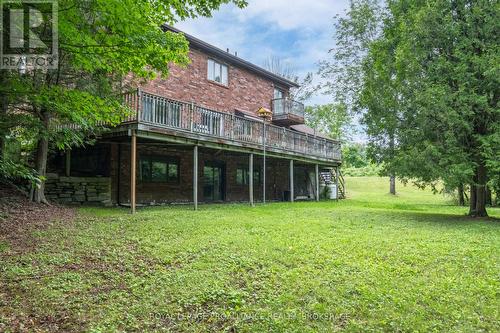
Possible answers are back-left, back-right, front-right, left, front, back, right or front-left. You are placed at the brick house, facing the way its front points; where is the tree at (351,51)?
right

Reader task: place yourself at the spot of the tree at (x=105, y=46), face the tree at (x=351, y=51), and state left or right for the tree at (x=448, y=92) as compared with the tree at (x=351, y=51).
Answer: right

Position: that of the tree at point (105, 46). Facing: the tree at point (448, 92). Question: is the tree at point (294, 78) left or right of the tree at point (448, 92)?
left

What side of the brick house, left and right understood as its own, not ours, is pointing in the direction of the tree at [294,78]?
right

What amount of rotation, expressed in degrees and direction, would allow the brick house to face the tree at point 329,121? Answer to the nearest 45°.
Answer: approximately 90° to its right

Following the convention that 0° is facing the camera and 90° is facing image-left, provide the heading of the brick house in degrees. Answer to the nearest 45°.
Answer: approximately 135°
